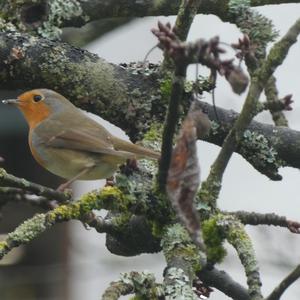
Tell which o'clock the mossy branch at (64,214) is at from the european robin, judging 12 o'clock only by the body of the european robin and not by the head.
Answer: The mossy branch is roughly at 9 o'clock from the european robin.

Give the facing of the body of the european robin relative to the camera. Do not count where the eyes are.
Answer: to the viewer's left
